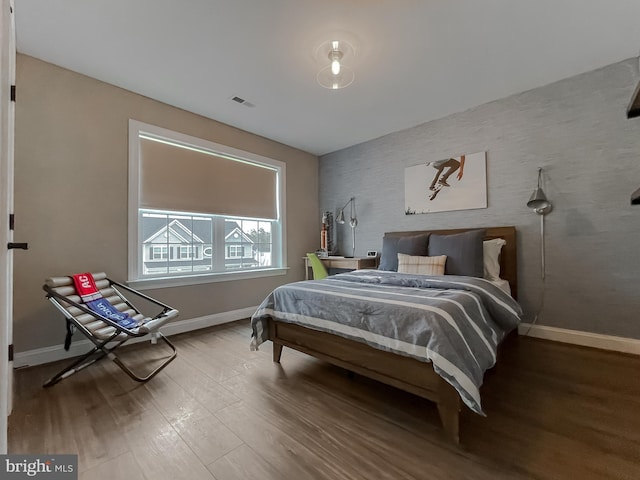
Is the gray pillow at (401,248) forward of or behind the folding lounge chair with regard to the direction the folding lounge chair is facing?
forward

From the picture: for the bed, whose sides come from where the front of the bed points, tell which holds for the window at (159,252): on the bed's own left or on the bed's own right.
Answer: on the bed's own right

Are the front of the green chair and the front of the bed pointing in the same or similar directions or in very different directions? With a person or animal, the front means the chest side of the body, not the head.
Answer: very different directions

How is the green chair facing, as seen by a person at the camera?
facing away from the viewer and to the right of the viewer

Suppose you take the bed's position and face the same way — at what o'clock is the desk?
The desk is roughly at 4 o'clock from the bed.

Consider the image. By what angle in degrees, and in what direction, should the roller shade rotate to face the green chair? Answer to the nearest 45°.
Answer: approximately 45° to its left

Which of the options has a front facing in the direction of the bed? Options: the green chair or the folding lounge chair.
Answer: the folding lounge chair

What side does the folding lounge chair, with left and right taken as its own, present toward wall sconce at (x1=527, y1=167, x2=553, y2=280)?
front

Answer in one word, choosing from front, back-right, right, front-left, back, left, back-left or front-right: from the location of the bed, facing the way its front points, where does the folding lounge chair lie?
front-right

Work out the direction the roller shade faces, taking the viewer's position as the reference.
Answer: facing the viewer and to the right of the viewer
